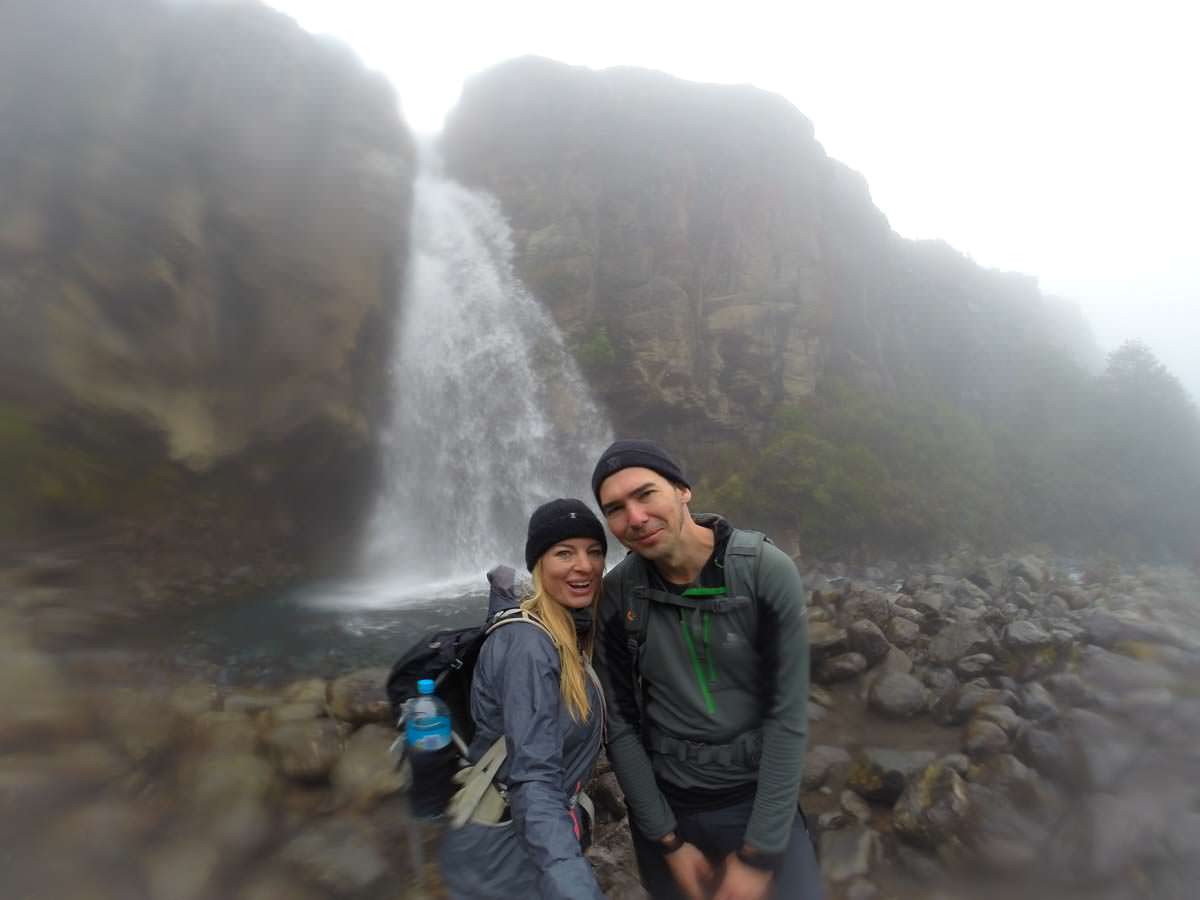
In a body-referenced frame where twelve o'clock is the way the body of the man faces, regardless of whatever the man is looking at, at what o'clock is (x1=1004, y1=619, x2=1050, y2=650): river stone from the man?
The river stone is roughly at 7 o'clock from the man.

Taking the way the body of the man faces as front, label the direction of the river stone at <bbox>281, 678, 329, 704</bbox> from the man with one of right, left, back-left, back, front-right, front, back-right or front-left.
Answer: back-right

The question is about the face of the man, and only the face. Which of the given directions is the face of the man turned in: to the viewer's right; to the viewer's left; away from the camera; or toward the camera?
toward the camera

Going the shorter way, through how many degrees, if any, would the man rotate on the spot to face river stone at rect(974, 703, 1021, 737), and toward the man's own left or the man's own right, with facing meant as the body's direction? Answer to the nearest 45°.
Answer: approximately 135° to the man's own left

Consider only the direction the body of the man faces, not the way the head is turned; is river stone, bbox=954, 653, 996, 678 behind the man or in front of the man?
behind

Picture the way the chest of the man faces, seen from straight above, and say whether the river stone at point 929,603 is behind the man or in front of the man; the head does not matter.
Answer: behind

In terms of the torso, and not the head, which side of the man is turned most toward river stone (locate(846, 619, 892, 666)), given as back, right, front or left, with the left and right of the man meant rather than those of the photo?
back

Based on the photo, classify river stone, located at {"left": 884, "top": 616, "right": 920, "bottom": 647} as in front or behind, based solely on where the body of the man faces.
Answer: behind

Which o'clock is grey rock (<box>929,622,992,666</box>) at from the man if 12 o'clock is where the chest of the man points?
The grey rock is roughly at 7 o'clock from the man.

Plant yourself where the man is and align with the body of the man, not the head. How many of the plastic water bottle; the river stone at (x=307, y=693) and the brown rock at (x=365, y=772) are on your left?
0

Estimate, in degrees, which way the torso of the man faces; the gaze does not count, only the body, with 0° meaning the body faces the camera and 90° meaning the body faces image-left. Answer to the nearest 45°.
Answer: approximately 0°

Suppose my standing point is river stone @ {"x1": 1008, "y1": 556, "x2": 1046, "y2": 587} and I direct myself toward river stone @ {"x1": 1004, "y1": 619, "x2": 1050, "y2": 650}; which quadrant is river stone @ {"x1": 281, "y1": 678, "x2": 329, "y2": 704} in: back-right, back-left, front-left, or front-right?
front-right

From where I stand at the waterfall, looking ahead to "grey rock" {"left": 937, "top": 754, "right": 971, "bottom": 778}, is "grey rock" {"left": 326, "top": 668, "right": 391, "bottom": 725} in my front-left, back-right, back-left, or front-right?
front-right

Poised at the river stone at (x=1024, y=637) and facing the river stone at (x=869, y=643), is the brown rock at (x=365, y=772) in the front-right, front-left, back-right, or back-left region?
front-left

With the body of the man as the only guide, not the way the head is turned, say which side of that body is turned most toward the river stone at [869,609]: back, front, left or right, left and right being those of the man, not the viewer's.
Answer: back
